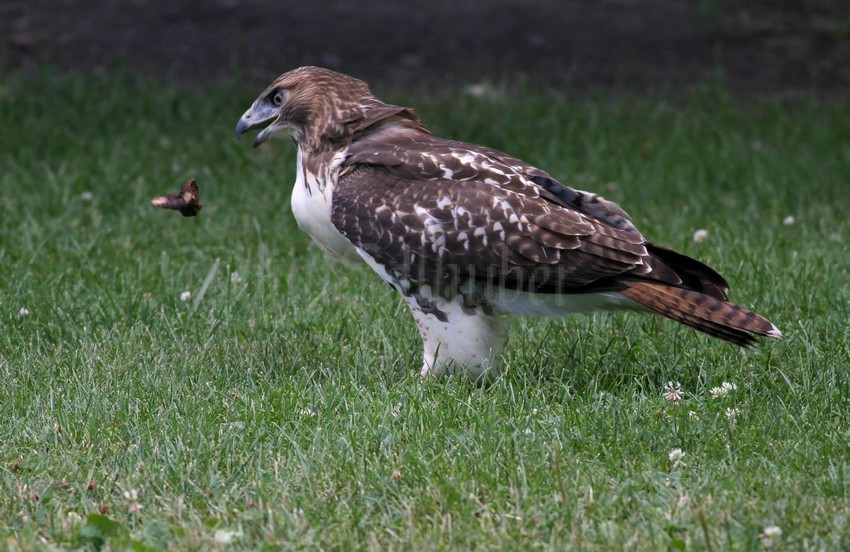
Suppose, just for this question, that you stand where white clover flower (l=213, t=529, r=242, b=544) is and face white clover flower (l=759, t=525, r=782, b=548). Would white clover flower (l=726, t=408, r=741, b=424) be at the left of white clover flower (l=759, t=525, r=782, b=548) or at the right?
left

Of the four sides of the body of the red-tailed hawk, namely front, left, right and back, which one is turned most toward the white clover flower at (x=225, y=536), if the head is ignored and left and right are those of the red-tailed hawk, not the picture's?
left

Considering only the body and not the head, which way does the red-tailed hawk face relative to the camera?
to the viewer's left

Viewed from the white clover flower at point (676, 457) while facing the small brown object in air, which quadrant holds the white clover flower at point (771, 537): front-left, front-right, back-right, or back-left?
back-left

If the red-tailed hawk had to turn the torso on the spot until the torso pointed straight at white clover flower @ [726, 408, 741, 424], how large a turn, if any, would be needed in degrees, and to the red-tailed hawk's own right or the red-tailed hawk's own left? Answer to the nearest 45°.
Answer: approximately 135° to the red-tailed hawk's own left

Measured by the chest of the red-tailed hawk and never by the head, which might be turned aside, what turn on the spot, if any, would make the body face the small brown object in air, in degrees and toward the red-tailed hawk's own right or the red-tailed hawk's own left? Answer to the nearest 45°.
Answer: approximately 45° to the red-tailed hawk's own right

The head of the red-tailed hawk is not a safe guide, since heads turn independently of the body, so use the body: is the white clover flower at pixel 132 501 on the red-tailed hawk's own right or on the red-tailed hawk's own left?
on the red-tailed hawk's own left

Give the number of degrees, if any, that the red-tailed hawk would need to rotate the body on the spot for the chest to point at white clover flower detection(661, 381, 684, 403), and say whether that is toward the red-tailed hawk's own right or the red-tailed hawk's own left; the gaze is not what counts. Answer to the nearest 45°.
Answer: approximately 180°
